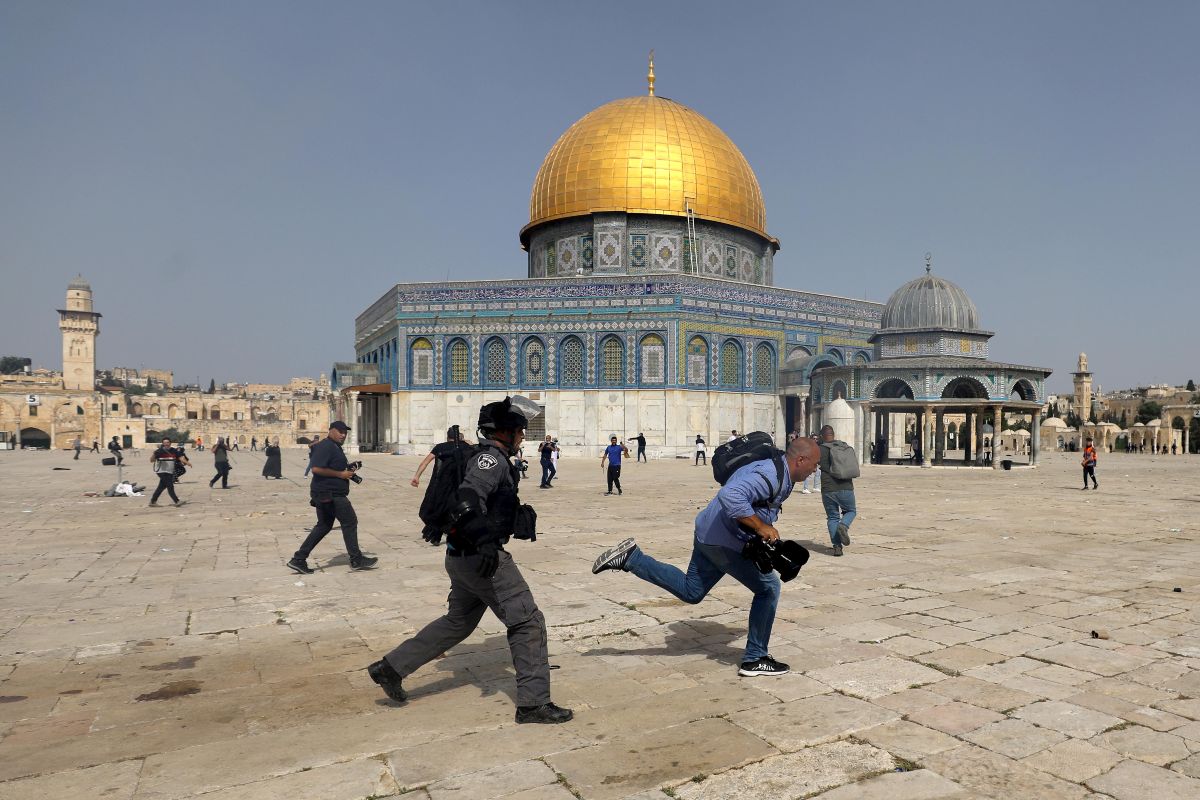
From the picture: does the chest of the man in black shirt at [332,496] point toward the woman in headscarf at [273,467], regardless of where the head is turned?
no

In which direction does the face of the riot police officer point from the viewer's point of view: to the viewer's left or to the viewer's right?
to the viewer's right

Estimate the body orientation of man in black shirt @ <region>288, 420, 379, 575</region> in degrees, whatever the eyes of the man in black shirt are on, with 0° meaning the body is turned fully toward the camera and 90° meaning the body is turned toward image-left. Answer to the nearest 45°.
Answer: approximately 270°

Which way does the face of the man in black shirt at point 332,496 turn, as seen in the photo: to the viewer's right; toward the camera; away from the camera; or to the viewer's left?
to the viewer's right

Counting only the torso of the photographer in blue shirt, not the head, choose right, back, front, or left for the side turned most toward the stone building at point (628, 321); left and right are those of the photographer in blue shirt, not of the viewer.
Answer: left

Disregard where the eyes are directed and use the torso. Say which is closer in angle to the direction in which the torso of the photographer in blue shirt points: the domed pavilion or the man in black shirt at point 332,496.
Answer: the domed pavilion

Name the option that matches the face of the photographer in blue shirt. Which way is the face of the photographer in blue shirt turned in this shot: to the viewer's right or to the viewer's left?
to the viewer's right

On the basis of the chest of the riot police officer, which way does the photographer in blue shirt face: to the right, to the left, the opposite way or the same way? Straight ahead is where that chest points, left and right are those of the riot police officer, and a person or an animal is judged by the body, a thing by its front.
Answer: the same way

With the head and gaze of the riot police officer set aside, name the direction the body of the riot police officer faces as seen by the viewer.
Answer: to the viewer's right

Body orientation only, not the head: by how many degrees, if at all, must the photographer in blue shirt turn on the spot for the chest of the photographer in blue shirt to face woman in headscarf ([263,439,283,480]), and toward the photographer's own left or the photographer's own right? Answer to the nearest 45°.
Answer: approximately 135° to the photographer's own left

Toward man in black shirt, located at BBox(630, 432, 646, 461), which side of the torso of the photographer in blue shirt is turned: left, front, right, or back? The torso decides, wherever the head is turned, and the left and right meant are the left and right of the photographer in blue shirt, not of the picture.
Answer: left

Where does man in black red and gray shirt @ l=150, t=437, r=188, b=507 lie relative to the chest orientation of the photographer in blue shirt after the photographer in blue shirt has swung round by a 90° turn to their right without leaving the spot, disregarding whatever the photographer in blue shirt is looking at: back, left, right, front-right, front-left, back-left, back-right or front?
back-right

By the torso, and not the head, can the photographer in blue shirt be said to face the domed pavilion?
no

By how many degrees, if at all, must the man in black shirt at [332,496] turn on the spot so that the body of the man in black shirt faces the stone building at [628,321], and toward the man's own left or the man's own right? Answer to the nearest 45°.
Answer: approximately 45° to the man's own left

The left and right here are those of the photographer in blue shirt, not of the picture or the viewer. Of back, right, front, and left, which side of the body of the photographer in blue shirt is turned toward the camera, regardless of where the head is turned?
right
